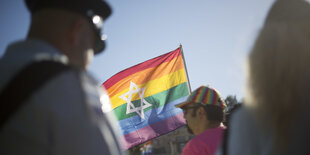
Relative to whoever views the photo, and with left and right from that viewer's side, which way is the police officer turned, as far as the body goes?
facing away from the viewer and to the right of the viewer

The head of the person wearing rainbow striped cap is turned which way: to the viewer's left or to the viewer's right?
to the viewer's left

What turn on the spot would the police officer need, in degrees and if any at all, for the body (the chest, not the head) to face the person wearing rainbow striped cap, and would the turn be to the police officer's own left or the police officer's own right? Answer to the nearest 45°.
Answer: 0° — they already face them
